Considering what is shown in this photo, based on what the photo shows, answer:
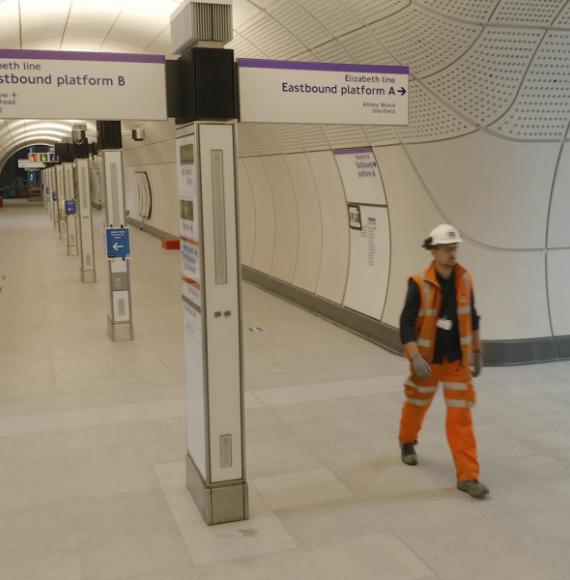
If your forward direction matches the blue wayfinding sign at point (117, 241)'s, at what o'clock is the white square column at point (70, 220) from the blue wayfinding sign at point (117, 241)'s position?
The white square column is roughly at 6 o'clock from the blue wayfinding sign.

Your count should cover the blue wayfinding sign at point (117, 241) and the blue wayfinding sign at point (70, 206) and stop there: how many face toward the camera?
2

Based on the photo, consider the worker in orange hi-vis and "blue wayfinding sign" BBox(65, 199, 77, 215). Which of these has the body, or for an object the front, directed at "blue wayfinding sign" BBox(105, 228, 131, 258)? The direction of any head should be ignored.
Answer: "blue wayfinding sign" BBox(65, 199, 77, 215)

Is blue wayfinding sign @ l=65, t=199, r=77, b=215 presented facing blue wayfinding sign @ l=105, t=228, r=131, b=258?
yes

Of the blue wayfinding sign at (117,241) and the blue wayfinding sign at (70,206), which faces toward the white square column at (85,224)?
the blue wayfinding sign at (70,206)

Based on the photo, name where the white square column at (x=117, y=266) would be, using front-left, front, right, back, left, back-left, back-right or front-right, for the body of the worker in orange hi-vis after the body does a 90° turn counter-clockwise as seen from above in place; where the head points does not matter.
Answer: left

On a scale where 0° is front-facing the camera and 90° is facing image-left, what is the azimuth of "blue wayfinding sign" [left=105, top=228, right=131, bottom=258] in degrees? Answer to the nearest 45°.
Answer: approximately 0°

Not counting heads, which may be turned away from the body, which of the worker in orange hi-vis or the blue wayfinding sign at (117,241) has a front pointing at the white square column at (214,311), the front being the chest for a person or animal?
the blue wayfinding sign
